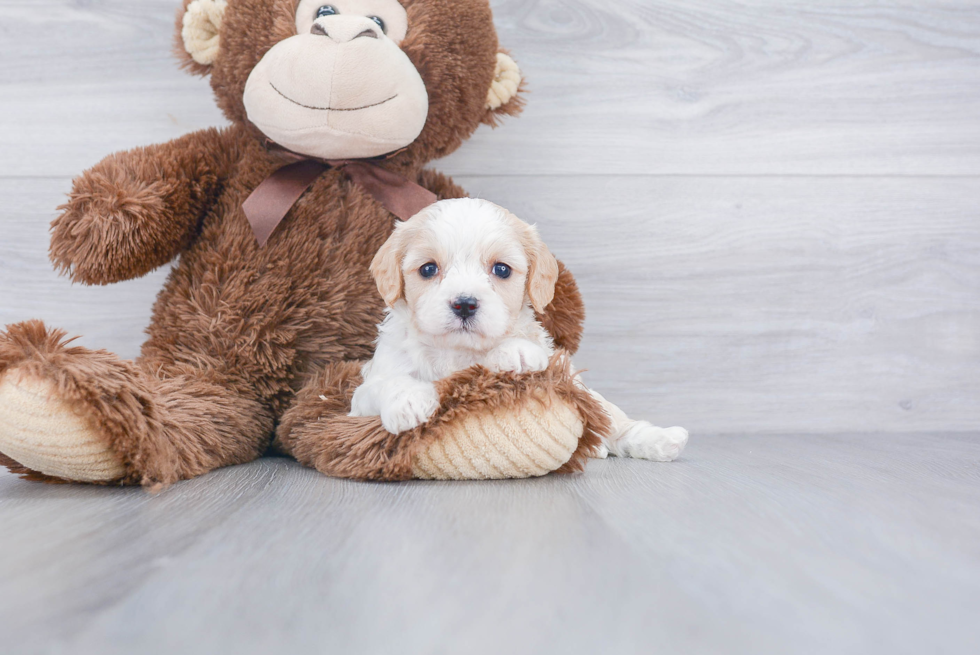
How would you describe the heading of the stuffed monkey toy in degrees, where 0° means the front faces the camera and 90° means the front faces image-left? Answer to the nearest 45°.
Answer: approximately 0°

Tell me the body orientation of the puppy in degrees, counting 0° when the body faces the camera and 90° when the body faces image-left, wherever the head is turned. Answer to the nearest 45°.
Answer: approximately 45°
